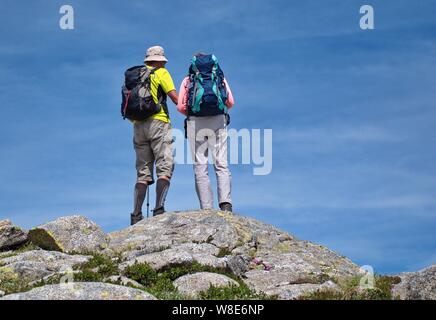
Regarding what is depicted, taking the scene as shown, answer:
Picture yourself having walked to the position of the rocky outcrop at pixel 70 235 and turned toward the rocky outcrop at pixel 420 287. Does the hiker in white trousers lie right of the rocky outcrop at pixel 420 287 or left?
left

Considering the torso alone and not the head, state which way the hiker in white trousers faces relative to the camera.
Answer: away from the camera

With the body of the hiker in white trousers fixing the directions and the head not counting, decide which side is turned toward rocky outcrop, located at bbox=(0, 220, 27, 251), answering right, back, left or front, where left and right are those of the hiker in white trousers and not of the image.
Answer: left

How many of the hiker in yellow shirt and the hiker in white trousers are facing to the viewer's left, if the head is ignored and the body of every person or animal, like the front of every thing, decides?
0

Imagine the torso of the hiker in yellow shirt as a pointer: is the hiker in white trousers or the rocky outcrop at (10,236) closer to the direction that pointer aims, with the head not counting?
the hiker in white trousers

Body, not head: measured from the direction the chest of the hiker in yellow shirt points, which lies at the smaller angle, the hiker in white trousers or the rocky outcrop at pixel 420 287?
the hiker in white trousers

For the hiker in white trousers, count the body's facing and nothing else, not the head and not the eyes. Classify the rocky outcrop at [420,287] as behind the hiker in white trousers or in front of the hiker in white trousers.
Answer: behind

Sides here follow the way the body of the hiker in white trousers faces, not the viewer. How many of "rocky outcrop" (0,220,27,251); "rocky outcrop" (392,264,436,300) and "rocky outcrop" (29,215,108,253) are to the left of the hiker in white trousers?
2

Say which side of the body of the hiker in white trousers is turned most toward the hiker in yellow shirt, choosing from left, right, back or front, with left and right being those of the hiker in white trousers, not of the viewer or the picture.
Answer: left
